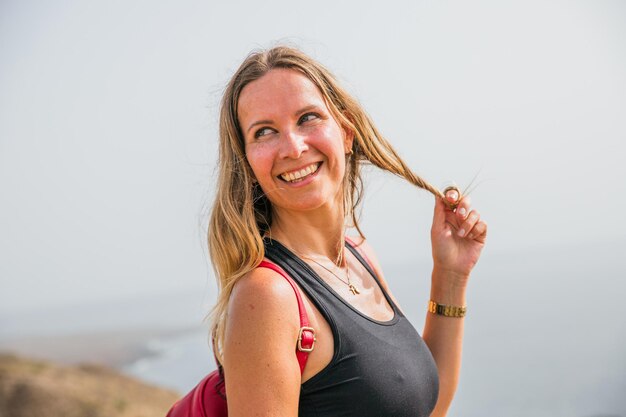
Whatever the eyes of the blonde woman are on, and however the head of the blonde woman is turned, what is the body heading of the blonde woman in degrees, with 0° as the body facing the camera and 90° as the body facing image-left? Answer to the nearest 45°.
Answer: approximately 315°
